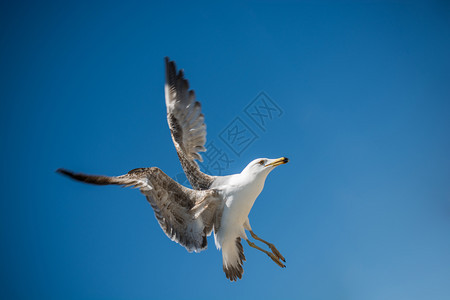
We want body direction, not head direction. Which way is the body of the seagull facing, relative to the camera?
to the viewer's right
